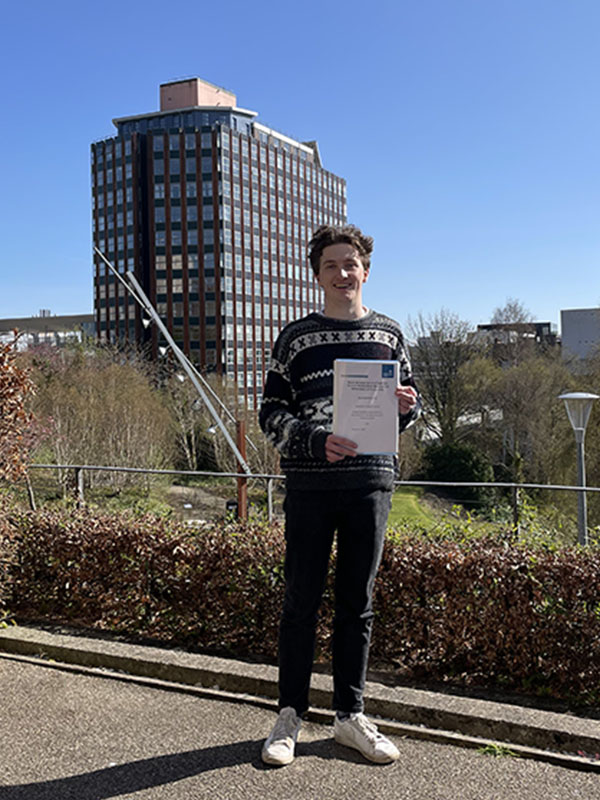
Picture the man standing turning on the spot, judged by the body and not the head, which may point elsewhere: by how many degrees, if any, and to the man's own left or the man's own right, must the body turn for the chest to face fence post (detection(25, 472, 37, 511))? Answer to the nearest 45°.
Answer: approximately 135° to the man's own right

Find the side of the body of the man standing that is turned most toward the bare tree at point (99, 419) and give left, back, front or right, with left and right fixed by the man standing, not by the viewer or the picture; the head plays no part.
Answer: back

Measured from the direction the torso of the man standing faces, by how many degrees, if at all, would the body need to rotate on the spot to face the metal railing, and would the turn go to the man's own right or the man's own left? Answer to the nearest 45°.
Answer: approximately 180°

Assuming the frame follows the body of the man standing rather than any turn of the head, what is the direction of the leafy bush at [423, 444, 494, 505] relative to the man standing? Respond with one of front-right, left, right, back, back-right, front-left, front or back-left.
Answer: back

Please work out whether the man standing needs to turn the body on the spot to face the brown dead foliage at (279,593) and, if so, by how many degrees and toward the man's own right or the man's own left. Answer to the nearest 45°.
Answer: approximately 180°

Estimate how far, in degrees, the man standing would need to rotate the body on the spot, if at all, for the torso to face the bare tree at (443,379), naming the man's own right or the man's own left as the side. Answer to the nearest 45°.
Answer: approximately 180°

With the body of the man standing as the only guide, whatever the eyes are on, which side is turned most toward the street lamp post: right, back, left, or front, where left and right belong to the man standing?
back

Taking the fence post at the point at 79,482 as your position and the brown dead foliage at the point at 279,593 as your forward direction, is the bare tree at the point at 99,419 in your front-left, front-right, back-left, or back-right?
back-left

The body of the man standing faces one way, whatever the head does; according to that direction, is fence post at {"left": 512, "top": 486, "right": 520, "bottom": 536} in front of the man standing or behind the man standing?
behind

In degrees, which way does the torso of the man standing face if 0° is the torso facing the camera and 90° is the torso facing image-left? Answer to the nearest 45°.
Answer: approximately 0°
